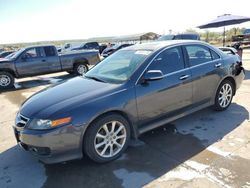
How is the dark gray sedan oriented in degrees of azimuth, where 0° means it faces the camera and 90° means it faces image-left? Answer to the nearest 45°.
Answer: approximately 45°

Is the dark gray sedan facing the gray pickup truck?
no
